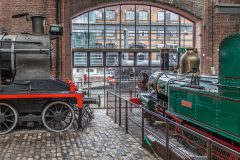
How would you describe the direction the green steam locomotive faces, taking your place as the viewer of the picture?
facing away from the viewer and to the left of the viewer

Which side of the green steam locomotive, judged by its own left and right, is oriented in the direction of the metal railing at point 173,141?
left

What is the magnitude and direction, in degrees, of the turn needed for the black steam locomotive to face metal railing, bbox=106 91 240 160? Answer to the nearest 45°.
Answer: approximately 45° to its right

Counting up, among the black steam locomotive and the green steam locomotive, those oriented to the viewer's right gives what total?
1

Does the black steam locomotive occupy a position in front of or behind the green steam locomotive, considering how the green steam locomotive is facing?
in front

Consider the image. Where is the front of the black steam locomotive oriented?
to the viewer's right

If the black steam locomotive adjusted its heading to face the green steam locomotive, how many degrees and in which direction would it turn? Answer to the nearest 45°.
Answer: approximately 45° to its right
